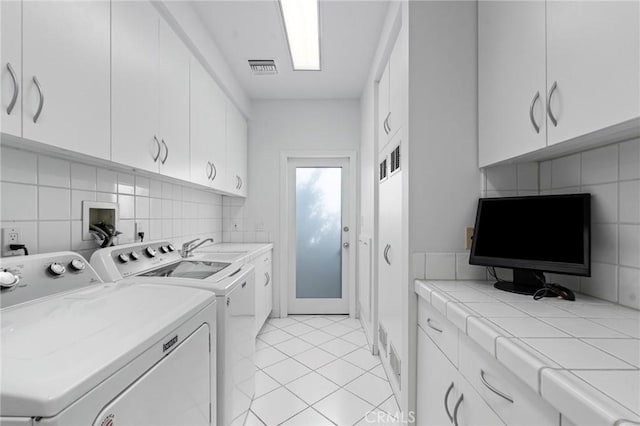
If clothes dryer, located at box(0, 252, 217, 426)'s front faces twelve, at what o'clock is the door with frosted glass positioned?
The door with frosted glass is roughly at 9 o'clock from the clothes dryer.

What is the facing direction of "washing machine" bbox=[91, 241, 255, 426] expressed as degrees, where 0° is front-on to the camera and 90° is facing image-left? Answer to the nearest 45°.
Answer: approximately 315°

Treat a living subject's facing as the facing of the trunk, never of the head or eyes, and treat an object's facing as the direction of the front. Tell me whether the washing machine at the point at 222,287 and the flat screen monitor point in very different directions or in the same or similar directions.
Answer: very different directions

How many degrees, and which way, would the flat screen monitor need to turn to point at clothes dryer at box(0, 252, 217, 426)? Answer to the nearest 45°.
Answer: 0° — it already faces it

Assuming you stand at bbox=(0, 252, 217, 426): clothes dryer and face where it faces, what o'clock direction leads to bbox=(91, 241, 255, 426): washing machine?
bbox=(91, 241, 255, 426): washing machine is roughly at 9 o'clock from bbox=(0, 252, 217, 426): clothes dryer.

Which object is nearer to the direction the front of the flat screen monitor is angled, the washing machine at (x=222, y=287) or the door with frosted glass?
the washing machine

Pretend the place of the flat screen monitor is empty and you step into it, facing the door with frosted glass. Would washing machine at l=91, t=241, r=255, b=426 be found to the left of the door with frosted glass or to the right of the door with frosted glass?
left

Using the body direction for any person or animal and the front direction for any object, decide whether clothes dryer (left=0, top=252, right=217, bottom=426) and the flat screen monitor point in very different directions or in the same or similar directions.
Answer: very different directions

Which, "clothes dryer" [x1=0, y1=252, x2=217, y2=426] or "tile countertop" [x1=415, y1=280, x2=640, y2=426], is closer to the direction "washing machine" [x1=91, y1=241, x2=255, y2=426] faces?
the tile countertop

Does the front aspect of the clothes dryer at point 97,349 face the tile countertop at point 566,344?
yes

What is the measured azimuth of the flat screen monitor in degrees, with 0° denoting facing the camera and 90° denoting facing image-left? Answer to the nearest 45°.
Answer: approximately 45°

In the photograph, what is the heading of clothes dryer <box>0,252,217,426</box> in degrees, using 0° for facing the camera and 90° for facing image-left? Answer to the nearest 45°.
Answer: approximately 315°
